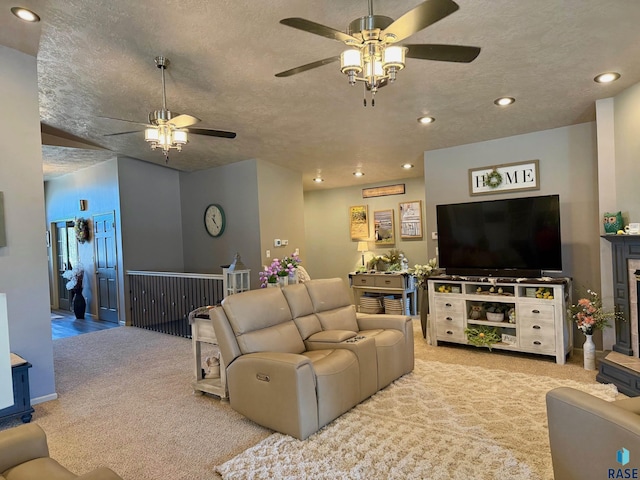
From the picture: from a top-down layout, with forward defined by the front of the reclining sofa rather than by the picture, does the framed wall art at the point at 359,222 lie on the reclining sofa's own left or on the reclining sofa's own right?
on the reclining sofa's own left

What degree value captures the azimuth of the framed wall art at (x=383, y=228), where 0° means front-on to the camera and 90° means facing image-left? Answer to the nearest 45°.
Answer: approximately 0°

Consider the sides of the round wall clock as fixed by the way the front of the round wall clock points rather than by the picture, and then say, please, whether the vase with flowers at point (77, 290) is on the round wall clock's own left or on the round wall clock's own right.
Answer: on the round wall clock's own right

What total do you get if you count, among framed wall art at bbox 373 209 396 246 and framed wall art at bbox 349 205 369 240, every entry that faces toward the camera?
2

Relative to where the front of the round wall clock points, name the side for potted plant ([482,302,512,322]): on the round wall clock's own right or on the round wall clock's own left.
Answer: on the round wall clock's own left

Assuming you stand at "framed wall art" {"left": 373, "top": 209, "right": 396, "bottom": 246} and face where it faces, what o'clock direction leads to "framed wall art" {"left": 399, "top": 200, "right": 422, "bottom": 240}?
"framed wall art" {"left": 399, "top": 200, "right": 422, "bottom": 240} is roughly at 10 o'clock from "framed wall art" {"left": 373, "top": 209, "right": 396, "bottom": 246}.

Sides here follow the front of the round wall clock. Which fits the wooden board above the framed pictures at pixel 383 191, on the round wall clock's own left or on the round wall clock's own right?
on the round wall clock's own left

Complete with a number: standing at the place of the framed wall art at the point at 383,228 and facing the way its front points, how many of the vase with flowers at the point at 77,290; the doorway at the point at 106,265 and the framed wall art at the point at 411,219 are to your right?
2
